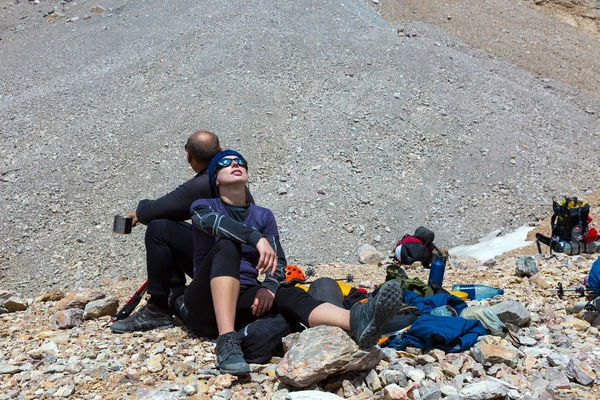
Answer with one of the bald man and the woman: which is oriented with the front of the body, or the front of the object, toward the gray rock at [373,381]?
the woman

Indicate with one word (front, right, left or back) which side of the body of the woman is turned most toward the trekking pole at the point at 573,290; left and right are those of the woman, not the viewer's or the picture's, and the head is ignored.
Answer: left

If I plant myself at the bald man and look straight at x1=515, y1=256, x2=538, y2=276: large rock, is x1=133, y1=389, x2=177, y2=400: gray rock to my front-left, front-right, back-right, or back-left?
back-right

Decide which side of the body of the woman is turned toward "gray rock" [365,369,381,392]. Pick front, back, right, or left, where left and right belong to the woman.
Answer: front

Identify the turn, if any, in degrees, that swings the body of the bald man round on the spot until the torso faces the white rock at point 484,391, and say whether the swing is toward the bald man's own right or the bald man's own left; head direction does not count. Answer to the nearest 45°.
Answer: approximately 135° to the bald man's own left

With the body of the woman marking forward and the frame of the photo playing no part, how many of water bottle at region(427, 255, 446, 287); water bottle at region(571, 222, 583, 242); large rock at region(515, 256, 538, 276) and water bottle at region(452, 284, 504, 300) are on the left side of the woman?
4

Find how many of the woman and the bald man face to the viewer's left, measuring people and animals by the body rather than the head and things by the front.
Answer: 1

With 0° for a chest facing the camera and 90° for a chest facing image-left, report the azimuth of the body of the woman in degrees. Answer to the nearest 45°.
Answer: approximately 315°

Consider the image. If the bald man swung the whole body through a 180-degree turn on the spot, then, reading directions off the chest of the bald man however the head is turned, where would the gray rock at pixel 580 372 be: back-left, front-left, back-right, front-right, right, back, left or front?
front-right

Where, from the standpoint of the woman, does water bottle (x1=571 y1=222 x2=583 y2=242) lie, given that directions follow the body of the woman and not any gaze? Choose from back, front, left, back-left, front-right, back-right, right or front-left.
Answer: left

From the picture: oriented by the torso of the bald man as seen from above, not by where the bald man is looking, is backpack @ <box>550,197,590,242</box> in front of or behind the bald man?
behind

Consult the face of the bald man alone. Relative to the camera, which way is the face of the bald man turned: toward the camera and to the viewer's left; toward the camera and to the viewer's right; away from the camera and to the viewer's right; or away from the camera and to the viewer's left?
away from the camera and to the viewer's left

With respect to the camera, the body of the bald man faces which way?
to the viewer's left

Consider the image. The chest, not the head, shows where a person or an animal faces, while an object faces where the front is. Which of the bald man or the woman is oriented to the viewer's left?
the bald man
